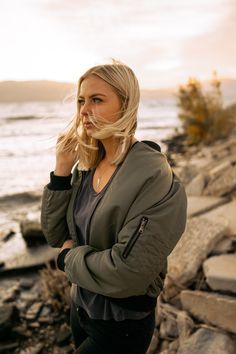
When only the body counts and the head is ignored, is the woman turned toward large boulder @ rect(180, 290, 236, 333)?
no

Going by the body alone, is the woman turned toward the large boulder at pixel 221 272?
no

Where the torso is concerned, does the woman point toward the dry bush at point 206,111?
no
